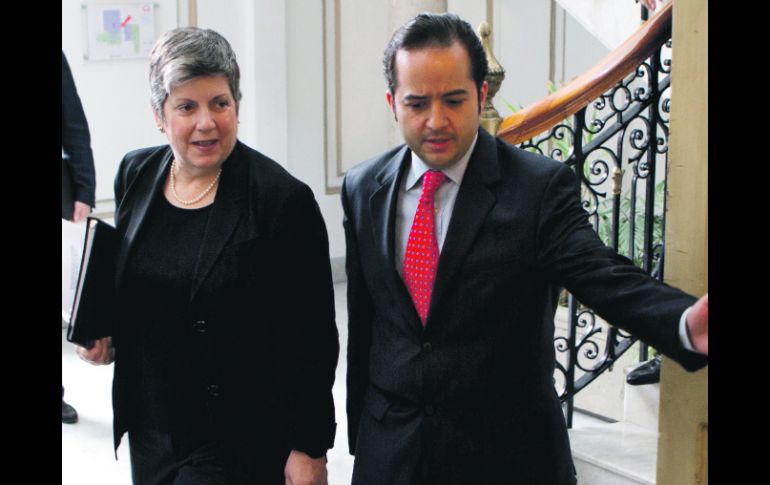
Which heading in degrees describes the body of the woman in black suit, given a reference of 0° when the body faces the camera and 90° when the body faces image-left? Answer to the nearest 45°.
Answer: approximately 45°

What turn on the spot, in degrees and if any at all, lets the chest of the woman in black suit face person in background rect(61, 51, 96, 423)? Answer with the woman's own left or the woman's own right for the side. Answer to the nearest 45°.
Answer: approximately 135° to the woman's own right

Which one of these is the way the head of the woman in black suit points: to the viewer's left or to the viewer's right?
to the viewer's right

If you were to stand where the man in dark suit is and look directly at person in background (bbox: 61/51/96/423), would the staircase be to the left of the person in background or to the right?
right
